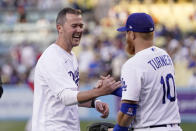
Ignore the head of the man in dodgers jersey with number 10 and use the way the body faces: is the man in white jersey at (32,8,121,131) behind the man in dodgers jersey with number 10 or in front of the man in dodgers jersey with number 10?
in front

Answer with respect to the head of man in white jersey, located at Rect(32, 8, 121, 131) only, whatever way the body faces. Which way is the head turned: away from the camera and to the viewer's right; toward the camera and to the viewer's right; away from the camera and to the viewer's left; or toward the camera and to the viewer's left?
toward the camera and to the viewer's right

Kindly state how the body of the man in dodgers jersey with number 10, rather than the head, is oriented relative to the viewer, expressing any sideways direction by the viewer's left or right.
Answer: facing away from the viewer and to the left of the viewer
